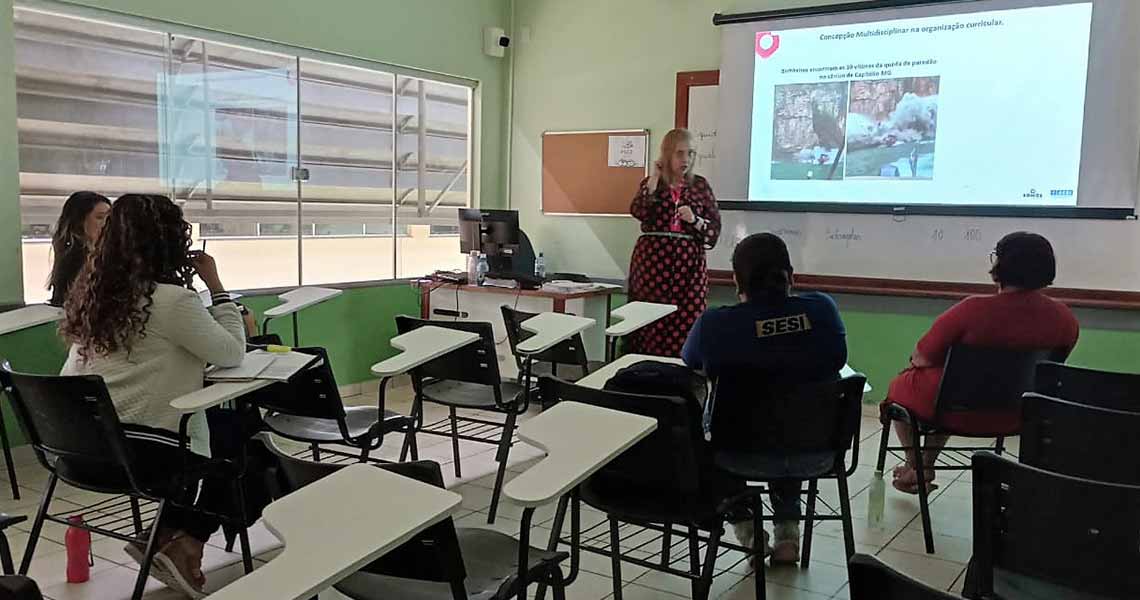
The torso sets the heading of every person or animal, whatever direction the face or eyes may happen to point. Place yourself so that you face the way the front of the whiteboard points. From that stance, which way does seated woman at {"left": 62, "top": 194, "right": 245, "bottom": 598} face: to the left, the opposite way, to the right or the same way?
the opposite way

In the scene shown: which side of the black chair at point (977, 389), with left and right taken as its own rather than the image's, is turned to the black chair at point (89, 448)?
left

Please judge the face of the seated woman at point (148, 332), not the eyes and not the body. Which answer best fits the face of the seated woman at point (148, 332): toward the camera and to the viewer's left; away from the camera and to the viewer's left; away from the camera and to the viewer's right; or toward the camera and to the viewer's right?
away from the camera and to the viewer's right

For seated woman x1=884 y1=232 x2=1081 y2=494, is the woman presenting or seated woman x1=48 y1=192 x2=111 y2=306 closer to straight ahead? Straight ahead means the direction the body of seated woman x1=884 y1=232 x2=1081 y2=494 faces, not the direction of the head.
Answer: the woman presenting

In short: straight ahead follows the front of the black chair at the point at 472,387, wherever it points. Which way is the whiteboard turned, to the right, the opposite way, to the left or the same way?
the opposite way

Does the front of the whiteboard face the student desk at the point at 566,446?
yes

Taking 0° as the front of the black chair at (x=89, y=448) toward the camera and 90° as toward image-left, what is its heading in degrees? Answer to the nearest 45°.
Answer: approximately 225°

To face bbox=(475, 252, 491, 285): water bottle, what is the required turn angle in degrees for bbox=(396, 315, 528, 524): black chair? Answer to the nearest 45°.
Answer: approximately 45° to its left

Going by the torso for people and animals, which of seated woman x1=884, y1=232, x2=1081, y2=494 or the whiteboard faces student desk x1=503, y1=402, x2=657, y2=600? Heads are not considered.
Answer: the whiteboard

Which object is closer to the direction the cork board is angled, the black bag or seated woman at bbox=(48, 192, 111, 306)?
the black bag

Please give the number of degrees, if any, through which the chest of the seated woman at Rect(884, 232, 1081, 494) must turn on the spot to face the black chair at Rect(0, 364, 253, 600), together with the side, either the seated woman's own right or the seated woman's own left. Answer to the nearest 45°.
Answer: approximately 90° to the seated woman's own left
